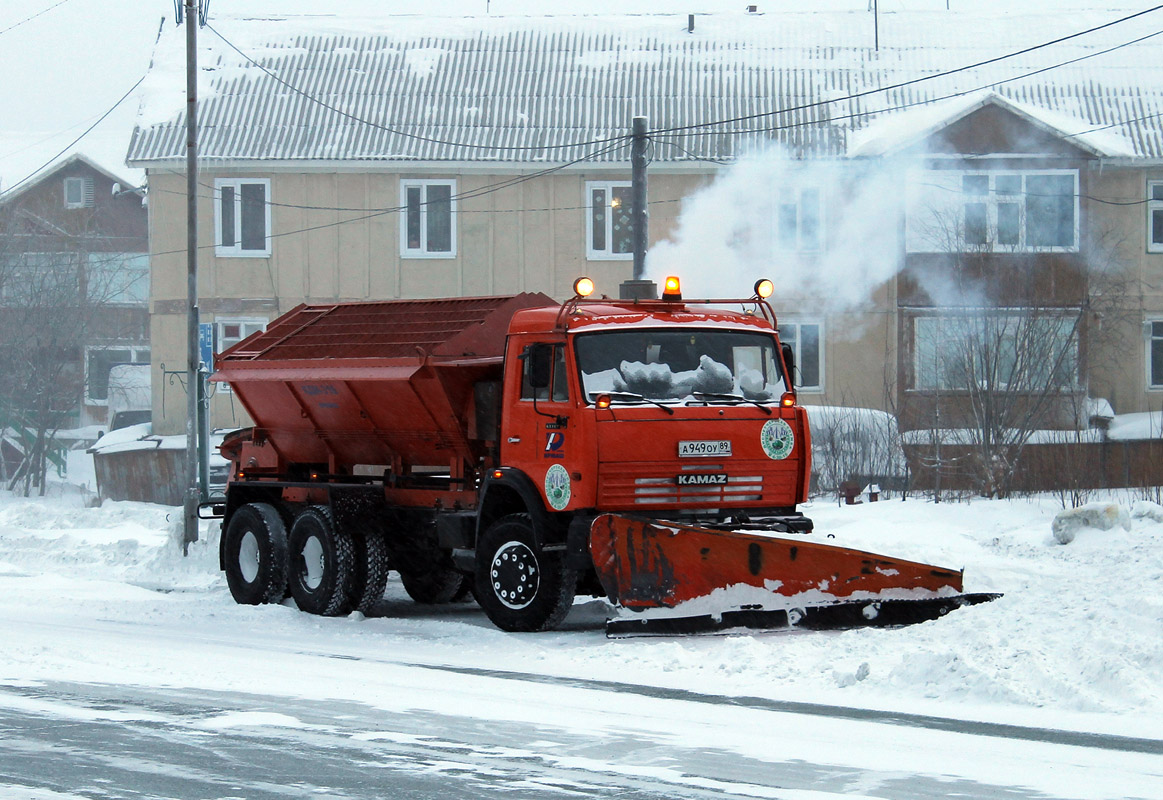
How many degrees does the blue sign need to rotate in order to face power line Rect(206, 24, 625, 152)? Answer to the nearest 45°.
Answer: approximately 135° to its left

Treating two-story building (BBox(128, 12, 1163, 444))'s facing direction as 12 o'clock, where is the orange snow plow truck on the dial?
The orange snow plow truck is roughly at 12 o'clock from the two-story building.

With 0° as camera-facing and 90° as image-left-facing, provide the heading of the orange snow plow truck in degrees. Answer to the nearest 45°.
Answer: approximately 315°

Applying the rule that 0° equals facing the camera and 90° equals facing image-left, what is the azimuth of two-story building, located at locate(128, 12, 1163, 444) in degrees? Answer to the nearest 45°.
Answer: approximately 0°

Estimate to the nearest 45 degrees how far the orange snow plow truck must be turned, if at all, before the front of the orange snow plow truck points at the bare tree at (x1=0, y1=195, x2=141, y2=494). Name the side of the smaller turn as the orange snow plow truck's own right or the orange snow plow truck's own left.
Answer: approximately 180°

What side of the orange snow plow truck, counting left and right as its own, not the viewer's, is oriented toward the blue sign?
back

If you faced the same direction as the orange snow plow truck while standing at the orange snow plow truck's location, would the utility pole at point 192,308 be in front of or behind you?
behind

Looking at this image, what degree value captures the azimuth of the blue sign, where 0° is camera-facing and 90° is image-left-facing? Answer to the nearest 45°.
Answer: approximately 0°

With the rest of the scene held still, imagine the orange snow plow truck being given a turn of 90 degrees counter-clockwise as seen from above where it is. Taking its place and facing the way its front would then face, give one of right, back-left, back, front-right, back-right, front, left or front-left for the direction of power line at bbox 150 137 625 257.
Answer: front-left
